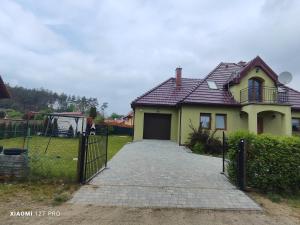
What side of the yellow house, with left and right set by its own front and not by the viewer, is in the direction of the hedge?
front

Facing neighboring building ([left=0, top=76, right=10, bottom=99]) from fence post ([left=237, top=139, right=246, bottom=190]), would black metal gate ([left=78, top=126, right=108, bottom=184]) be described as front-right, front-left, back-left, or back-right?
front-left

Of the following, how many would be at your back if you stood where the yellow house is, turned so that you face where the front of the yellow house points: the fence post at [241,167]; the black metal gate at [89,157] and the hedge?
0

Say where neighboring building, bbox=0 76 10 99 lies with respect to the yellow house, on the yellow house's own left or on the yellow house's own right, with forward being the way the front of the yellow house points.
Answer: on the yellow house's own right

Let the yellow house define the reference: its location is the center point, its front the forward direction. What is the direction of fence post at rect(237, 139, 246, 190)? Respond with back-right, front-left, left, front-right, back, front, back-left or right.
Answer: front

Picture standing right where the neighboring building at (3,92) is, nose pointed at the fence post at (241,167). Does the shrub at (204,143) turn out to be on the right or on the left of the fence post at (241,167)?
left

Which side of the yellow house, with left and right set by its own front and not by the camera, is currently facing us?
front

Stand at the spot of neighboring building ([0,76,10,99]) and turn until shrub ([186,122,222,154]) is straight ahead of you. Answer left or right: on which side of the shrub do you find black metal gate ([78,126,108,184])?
right

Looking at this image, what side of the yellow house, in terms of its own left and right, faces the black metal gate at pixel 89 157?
front
